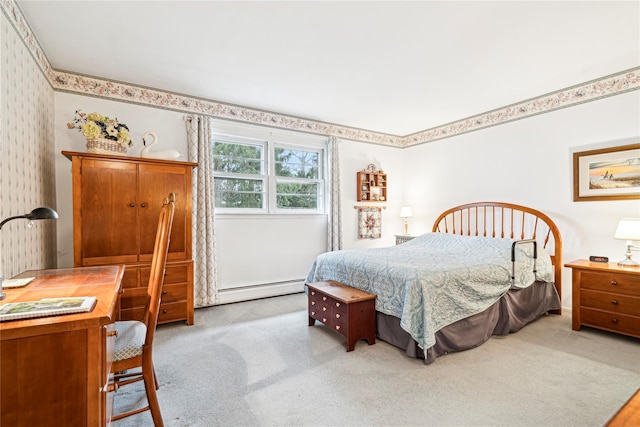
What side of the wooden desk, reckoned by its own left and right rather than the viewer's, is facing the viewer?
right

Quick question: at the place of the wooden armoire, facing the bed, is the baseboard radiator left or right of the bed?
left

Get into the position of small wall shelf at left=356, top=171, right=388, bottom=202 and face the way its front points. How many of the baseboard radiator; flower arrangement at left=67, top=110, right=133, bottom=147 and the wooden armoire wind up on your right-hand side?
3

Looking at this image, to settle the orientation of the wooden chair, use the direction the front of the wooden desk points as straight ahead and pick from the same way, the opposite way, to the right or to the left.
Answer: the opposite way

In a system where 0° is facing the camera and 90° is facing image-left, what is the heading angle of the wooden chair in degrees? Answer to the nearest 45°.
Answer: approximately 90°

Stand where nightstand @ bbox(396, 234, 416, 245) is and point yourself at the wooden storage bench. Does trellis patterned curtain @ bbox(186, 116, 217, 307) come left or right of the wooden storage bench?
right
